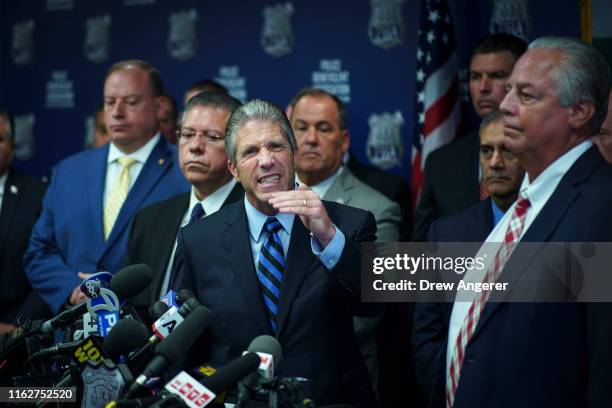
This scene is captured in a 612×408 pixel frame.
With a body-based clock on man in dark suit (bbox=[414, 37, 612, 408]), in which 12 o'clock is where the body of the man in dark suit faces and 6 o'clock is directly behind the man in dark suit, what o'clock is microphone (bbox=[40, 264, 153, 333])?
The microphone is roughly at 1 o'clock from the man in dark suit.

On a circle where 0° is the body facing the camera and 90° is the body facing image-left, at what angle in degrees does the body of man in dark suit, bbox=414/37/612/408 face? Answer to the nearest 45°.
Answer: approximately 45°

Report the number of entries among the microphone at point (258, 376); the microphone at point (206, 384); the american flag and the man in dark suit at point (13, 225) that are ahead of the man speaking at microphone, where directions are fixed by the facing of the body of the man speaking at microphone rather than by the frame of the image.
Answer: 2

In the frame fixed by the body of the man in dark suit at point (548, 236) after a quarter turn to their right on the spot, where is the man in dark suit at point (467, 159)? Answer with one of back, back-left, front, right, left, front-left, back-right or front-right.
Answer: front-right

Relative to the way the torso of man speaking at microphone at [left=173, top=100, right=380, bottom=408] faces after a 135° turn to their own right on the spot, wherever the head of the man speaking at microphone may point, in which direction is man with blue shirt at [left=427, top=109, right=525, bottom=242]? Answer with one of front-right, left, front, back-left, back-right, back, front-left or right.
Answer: right

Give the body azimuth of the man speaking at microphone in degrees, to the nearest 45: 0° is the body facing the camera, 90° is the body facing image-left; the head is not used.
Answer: approximately 0°

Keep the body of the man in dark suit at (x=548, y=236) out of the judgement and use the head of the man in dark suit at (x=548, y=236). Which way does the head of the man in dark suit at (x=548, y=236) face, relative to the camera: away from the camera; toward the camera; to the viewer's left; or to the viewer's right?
to the viewer's left

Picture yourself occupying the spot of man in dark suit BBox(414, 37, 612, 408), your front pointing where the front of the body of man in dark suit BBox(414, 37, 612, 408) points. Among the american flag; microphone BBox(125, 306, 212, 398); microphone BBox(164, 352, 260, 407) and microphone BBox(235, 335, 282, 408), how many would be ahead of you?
3

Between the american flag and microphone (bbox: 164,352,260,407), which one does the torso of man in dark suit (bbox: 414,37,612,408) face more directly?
the microphone

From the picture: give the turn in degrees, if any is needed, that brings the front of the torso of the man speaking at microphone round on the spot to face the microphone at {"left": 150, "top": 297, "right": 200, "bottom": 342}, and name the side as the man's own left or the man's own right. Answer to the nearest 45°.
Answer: approximately 45° to the man's own right

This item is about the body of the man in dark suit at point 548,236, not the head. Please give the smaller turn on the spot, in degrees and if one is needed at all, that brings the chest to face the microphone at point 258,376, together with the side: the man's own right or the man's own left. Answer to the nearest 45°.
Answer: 0° — they already face it

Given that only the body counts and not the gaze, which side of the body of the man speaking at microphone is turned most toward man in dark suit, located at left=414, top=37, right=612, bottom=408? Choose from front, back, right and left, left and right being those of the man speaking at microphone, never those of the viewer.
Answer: left

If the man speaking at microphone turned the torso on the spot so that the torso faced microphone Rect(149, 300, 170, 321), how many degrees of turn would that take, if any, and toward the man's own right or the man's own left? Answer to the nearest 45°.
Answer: approximately 45° to the man's own right
